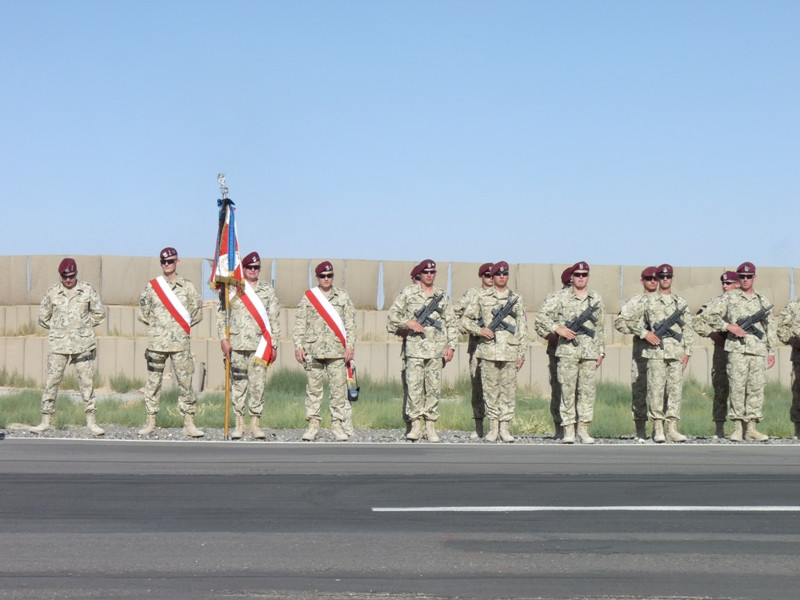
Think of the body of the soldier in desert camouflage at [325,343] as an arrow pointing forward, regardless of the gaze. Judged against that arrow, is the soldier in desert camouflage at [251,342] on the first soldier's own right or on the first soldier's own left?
on the first soldier's own right

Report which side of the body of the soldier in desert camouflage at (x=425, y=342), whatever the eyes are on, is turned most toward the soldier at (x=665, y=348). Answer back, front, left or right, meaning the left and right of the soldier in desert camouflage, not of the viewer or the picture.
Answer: left

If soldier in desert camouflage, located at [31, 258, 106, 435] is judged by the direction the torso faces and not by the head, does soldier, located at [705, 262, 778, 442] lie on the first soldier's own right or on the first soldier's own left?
on the first soldier's own left

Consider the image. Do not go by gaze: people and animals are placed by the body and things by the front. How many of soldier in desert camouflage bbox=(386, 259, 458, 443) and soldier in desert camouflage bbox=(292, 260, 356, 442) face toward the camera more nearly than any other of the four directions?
2

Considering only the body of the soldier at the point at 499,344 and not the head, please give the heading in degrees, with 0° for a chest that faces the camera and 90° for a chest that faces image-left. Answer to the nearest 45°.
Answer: approximately 0°

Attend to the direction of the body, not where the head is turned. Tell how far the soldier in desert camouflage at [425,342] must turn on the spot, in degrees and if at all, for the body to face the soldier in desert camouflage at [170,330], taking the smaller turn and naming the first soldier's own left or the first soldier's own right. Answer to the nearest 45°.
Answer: approximately 90° to the first soldier's own right
